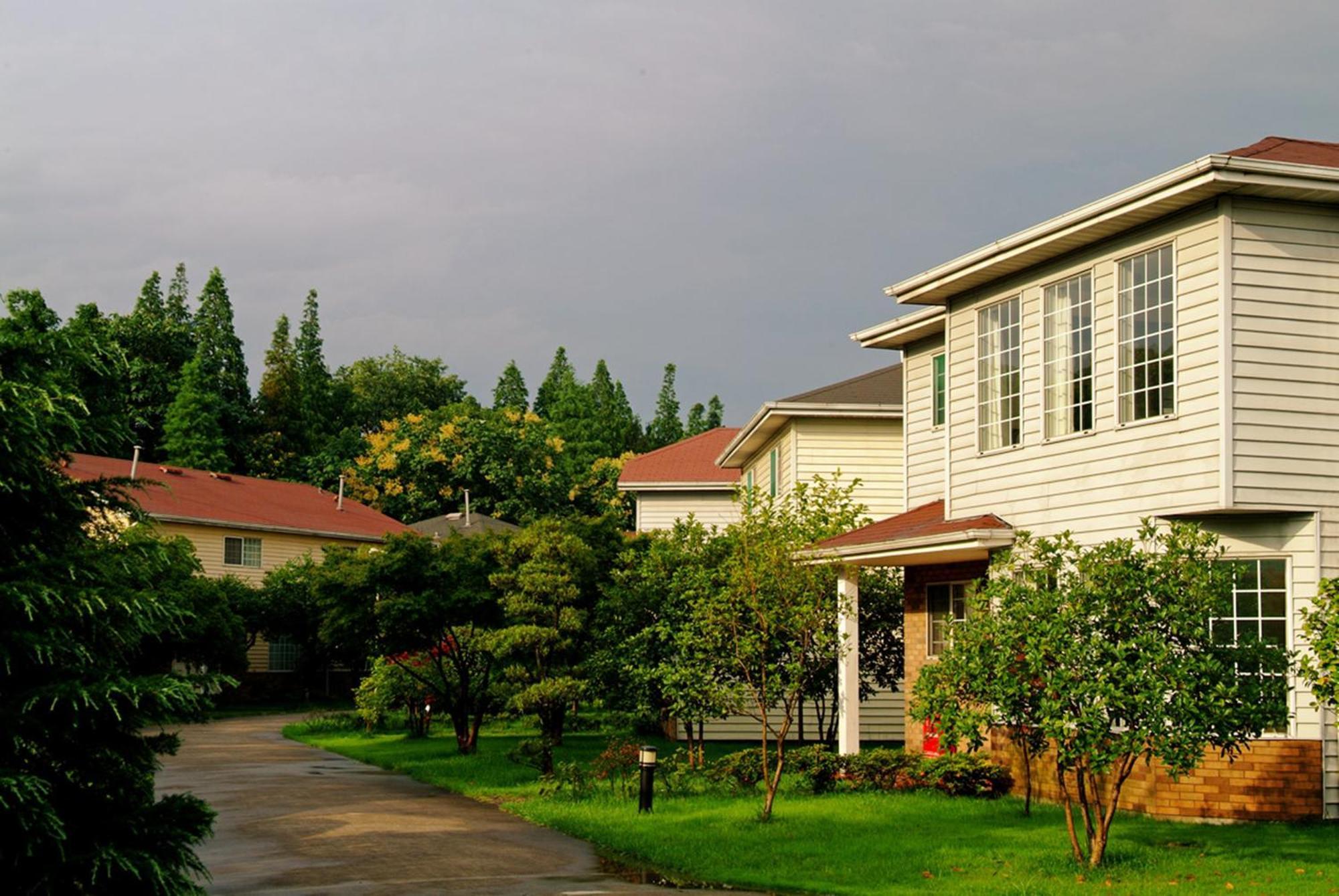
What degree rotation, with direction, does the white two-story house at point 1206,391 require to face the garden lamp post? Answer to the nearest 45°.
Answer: approximately 45° to its right

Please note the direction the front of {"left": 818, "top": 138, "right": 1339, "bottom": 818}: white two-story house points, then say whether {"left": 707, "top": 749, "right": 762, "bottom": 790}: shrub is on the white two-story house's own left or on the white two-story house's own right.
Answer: on the white two-story house's own right

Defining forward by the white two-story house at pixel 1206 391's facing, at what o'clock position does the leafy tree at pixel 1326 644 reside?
The leafy tree is roughly at 10 o'clock from the white two-story house.

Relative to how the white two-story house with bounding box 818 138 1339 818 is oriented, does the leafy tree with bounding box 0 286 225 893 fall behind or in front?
in front

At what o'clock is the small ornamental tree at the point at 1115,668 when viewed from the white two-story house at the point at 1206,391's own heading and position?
The small ornamental tree is roughly at 11 o'clock from the white two-story house.

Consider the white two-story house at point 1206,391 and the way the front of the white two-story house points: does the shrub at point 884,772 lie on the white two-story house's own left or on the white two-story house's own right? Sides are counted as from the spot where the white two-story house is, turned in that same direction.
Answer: on the white two-story house's own right

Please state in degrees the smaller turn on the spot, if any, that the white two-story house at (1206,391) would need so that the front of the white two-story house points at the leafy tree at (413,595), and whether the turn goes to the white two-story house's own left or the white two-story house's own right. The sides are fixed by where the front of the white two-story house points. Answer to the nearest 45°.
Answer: approximately 90° to the white two-story house's own right

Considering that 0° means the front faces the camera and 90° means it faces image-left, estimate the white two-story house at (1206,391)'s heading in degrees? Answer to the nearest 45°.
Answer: approximately 45°
